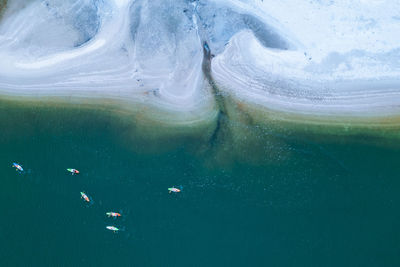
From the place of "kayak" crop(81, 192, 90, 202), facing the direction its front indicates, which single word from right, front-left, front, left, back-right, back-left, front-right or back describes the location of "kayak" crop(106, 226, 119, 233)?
back-right

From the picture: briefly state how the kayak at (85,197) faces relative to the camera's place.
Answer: facing away from the viewer and to the left of the viewer

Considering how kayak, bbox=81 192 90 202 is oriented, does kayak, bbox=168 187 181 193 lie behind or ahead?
behind

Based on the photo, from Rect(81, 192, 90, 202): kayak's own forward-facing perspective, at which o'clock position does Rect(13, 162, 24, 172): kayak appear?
Rect(13, 162, 24, 172): kayak is roughly at 11 o'clock from Rect(81, 192, 90, 202): kayak.
